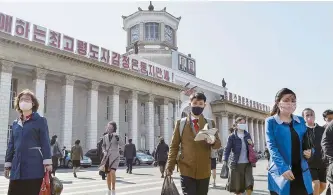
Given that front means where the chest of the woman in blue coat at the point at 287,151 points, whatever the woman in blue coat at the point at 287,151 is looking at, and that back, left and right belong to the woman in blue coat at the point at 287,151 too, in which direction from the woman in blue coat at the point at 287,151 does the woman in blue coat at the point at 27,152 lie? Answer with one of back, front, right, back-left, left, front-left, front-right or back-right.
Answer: back-right

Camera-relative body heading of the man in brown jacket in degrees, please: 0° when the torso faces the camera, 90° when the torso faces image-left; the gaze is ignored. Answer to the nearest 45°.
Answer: approximately 0°

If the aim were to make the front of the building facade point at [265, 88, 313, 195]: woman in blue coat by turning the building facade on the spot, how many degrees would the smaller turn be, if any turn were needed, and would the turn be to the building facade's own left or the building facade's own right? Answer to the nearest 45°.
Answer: approximately 45° to the building facade's own right

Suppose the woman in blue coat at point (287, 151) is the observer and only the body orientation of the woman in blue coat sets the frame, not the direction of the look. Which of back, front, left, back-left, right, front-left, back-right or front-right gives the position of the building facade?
back

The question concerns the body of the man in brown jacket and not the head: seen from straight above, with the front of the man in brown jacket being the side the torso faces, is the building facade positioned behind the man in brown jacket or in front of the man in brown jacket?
behind

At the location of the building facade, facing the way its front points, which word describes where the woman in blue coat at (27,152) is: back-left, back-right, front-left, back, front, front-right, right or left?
front-right

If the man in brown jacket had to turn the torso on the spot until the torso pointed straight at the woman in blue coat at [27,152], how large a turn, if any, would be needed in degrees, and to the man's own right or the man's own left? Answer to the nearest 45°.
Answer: approximately 90° to the man's own right

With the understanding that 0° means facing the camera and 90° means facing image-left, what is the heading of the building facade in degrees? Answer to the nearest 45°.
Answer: approximately 315°

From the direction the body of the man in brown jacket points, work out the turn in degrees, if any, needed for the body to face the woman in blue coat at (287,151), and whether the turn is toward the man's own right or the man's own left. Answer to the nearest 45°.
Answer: approximately 45° to the man's own left
